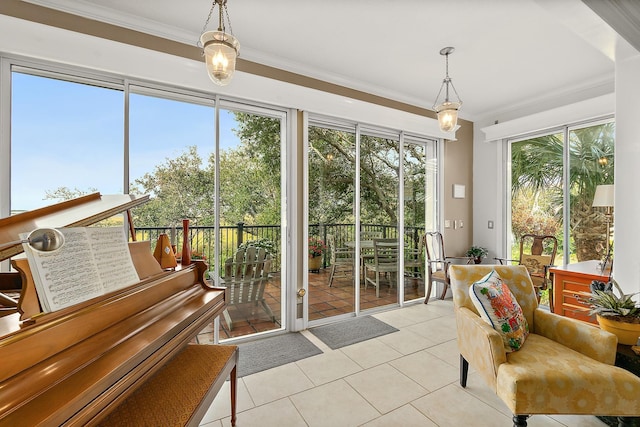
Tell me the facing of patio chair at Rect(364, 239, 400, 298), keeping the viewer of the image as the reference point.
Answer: facing away from the viewer and to the left of the viewer

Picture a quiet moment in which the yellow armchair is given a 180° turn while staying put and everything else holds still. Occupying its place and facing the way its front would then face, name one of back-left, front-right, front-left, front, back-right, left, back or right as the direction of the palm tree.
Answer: front-right

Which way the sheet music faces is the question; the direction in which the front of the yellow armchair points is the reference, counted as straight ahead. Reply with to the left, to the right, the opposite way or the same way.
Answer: to the left

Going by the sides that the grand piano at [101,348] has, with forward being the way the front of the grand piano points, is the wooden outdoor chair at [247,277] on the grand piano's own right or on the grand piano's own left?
on the grand piano's own left

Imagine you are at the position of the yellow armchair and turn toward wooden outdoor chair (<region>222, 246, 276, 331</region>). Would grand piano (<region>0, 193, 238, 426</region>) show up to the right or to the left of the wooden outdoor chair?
left

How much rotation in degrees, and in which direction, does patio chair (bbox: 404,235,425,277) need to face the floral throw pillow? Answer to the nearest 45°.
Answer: approximately 90° to its left

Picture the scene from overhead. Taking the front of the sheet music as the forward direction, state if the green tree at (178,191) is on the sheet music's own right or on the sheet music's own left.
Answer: on the sheet music's own left

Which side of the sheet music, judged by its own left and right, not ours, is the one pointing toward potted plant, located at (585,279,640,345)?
front

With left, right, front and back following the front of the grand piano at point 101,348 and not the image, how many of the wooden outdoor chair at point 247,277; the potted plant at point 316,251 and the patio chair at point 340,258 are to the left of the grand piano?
3
